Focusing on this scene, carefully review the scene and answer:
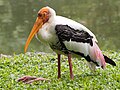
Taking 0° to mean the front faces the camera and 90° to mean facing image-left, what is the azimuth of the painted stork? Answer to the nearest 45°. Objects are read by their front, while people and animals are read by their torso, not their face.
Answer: approximately 90°
